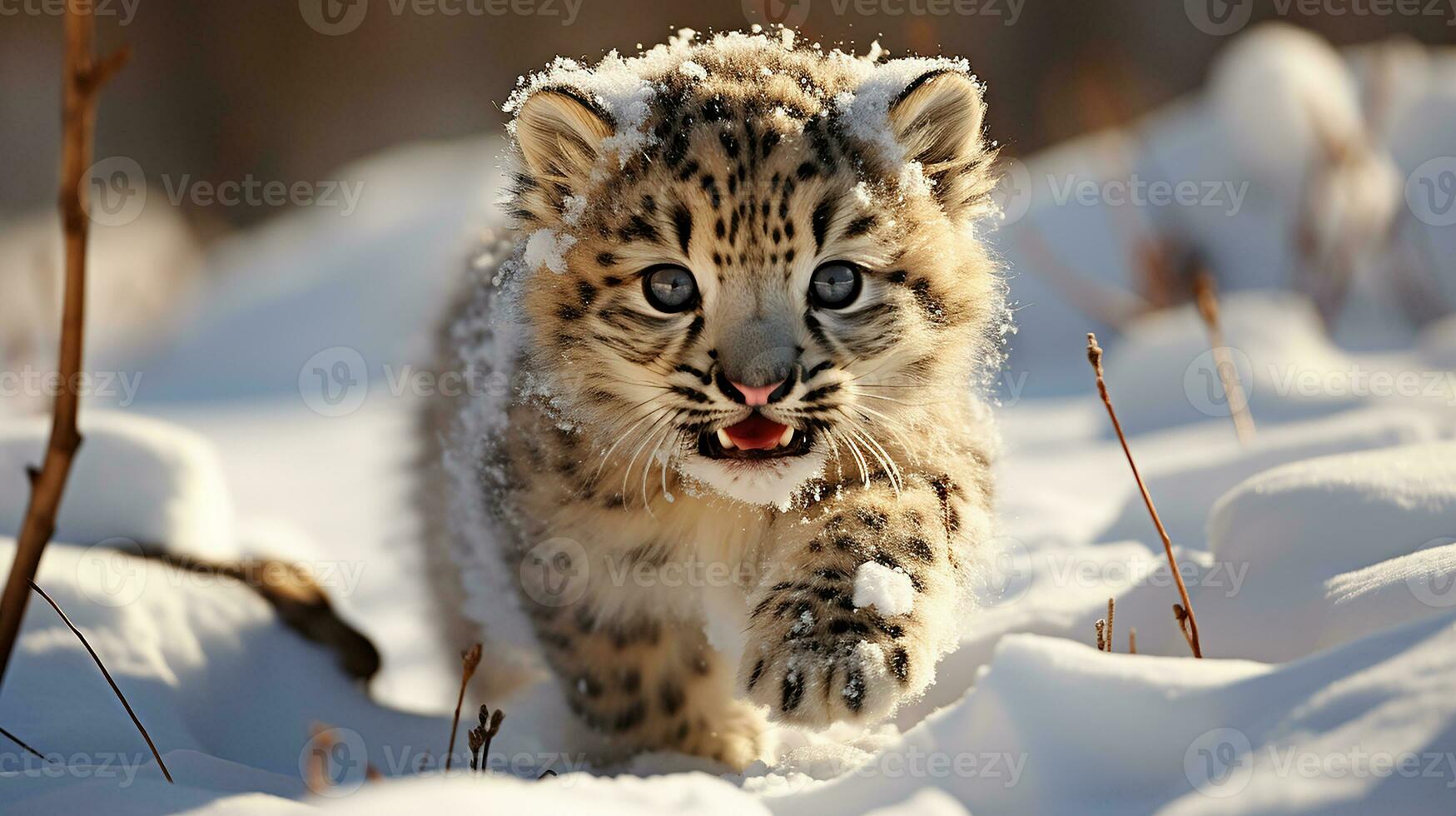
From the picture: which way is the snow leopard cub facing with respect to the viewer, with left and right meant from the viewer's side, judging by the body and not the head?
facing the viewer

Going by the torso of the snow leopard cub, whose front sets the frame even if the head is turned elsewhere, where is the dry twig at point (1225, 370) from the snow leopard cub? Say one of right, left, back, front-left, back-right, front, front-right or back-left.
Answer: back-left

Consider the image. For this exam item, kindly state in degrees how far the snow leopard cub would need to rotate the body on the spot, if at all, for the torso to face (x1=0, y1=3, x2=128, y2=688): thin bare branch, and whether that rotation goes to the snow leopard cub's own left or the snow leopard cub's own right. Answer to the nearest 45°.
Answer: approximately 45° to the snow leopard cub's own right

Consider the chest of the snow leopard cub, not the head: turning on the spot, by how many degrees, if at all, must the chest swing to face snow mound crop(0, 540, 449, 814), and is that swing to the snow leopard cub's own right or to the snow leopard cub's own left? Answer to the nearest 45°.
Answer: approximately 90° to the snow leopard cub's own right

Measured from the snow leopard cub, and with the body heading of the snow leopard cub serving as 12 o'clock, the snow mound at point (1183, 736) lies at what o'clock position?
The snow mound is roughly at 11 o'clock from the snow leopard cub.

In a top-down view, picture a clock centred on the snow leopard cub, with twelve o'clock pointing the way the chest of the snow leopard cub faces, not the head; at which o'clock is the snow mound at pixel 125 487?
The snow mound is roughly at 4 o'clock from the snow leopard cub.

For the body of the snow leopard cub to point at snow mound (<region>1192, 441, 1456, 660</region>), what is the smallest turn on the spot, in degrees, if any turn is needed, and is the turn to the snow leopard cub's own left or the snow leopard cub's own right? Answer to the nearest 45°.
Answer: approximately 90° to the snow leopard cub's own left

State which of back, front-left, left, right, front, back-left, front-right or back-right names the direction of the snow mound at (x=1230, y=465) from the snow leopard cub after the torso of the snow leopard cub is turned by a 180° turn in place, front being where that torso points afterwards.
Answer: front-right

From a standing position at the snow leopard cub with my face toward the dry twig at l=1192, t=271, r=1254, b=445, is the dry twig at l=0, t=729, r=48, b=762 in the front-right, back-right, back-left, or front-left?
back-left
